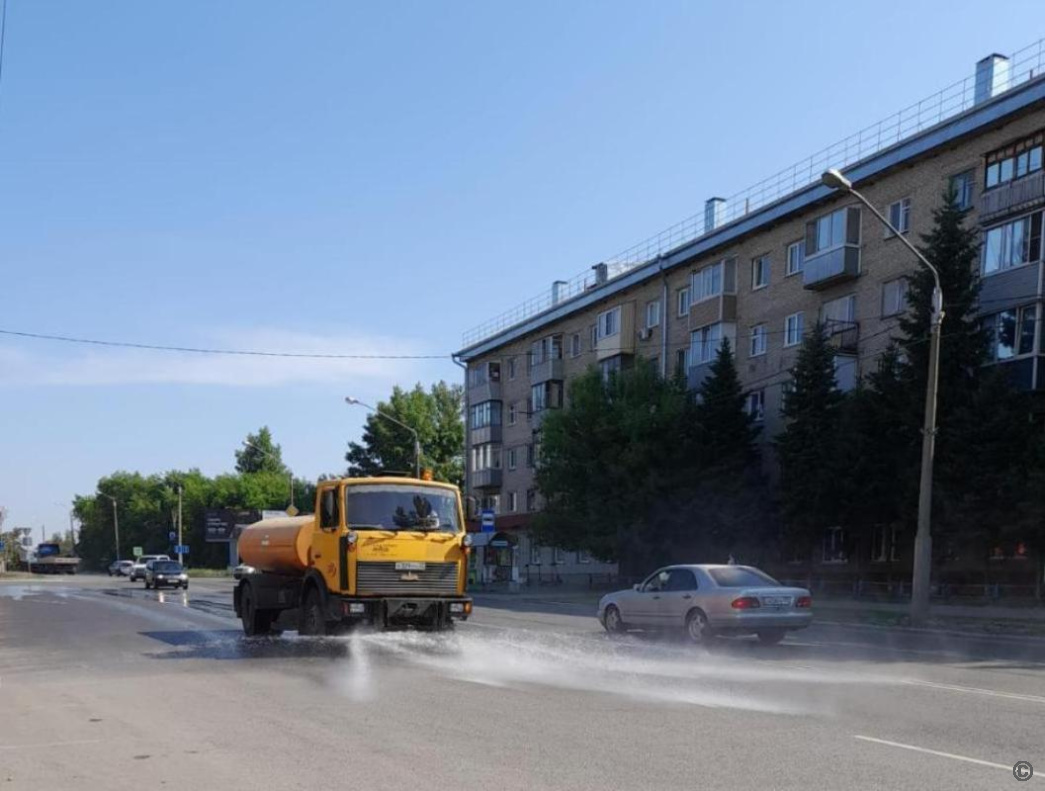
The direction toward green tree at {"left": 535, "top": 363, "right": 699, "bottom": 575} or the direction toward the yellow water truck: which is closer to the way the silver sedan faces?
the green tree

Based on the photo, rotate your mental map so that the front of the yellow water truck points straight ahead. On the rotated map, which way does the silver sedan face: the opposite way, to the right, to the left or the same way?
the opposite way

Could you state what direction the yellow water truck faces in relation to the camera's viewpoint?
facing the viewer and to the right of the viewer

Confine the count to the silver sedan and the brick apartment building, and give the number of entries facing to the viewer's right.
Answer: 0

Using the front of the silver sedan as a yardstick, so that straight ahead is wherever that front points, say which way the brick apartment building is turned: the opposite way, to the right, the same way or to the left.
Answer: to the left

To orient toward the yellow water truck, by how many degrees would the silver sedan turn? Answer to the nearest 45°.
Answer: approximately 90° to its left

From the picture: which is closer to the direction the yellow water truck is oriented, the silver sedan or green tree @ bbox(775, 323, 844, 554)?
the silver sedan

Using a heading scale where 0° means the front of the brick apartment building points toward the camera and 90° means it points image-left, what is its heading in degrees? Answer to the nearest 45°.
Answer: approximately 45°

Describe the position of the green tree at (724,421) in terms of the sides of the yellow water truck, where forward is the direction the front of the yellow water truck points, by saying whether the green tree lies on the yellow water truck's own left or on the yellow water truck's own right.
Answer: on the yellow water truck's own left

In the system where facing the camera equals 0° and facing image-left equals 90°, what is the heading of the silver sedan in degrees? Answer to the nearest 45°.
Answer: approximately 135°

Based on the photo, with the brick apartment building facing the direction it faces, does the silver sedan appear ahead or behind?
ahead

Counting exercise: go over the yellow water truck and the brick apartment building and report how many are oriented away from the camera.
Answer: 0
